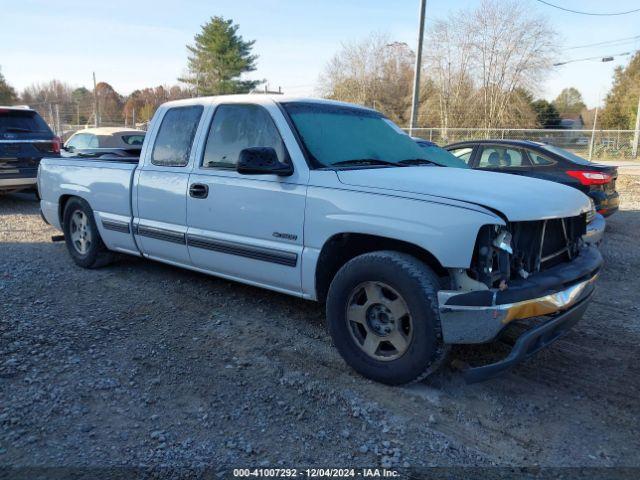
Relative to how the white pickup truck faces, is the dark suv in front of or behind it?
behind

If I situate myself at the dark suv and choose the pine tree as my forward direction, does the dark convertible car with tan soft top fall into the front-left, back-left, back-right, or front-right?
front-right

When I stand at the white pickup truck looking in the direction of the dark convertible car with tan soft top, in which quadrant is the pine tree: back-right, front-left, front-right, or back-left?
front-right

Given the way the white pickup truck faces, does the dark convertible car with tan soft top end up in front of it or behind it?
behind

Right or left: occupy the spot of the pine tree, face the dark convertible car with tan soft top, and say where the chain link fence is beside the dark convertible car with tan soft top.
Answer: left

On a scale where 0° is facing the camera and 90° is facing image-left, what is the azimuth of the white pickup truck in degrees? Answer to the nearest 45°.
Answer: approximately 315°

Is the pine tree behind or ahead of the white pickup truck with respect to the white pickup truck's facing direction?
behind

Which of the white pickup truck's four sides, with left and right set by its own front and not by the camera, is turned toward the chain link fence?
left

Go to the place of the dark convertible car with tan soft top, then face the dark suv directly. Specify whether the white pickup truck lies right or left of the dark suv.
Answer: left
